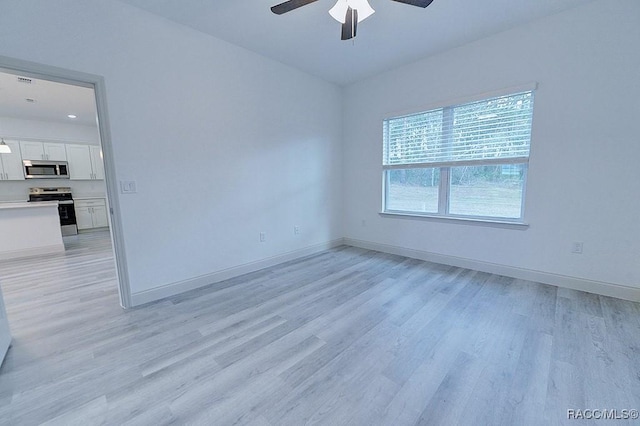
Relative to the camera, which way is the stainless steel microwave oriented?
toward the camera

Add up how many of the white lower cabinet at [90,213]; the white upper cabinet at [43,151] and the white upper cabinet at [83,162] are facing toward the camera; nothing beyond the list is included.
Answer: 3

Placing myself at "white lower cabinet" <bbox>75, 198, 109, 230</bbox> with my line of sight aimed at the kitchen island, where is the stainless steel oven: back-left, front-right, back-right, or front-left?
front-right

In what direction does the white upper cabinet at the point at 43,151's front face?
toward the camera

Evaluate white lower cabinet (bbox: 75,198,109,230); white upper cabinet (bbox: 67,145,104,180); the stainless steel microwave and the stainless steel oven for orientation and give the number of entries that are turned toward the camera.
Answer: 4

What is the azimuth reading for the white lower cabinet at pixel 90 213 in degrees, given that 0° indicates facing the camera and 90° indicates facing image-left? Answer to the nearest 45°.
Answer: approximately 0°

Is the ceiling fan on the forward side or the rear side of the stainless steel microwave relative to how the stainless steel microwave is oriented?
on the forward side

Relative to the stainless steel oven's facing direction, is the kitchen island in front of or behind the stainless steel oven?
in front

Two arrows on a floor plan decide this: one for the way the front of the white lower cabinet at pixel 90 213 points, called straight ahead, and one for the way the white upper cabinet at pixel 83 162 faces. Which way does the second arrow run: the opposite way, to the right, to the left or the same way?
the same way

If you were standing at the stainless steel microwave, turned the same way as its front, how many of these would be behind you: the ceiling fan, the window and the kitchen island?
0

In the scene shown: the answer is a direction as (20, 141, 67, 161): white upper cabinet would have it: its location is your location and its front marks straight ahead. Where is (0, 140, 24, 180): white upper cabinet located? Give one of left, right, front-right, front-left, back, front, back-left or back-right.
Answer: right

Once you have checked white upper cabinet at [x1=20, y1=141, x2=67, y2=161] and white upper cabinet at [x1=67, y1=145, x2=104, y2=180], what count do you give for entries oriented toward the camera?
2

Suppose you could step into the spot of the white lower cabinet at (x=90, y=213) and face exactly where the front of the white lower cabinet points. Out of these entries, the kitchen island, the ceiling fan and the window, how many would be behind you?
0

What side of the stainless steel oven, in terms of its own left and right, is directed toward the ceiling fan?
front

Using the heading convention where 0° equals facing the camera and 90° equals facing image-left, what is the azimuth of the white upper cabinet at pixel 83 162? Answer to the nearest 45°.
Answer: approximately 0°
